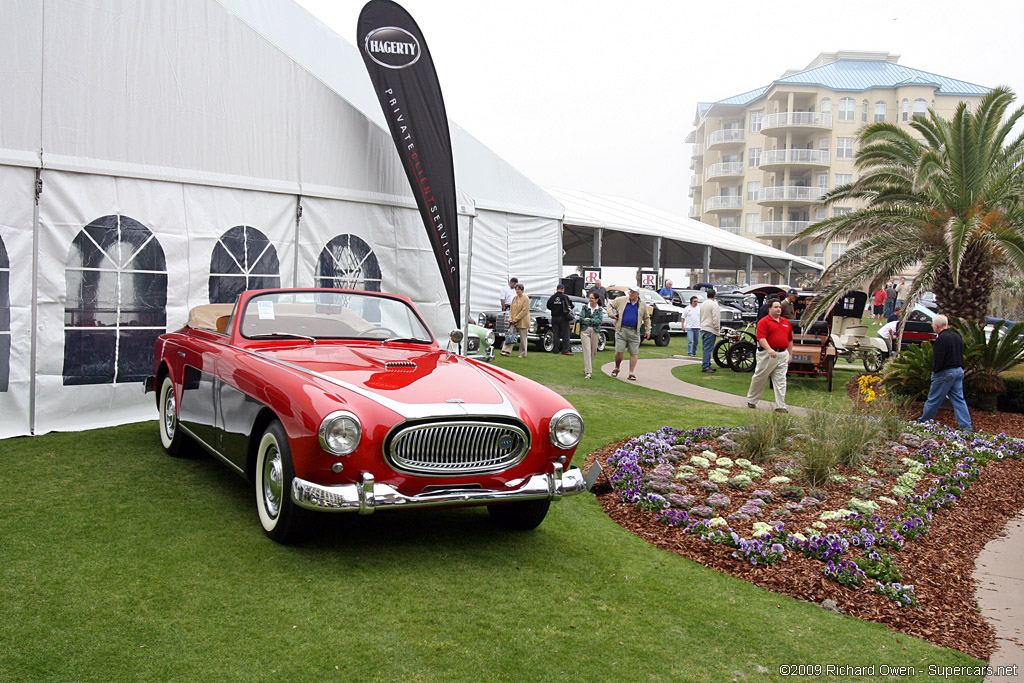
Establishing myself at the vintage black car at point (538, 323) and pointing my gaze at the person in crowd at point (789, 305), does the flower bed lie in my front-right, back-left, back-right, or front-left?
front-right

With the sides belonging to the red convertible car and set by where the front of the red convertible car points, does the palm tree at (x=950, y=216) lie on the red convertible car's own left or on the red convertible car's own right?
on the red convertible car's own left

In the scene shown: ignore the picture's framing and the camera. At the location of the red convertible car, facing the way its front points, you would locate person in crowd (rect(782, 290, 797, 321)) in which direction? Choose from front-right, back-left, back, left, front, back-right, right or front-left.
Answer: left

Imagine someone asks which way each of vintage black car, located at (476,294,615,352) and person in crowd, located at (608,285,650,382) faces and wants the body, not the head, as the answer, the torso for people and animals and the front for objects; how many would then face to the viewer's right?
0

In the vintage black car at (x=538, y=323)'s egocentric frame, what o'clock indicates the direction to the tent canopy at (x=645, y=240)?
The tent canopy is roughly at 5 o'clock from the vintage black car.

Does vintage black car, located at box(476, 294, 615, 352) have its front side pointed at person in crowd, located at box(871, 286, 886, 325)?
no

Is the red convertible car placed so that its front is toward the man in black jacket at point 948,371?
no

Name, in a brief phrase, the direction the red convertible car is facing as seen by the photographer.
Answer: facing the viewer and to the right of the viewer

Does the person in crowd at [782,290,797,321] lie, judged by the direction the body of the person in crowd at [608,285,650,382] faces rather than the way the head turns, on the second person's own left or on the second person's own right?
on the second person's own left

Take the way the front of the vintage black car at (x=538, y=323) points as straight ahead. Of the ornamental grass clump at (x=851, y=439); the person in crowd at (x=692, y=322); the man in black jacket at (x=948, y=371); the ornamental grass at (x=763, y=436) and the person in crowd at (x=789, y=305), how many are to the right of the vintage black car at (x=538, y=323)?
0

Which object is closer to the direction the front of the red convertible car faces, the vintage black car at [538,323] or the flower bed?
the flower bed

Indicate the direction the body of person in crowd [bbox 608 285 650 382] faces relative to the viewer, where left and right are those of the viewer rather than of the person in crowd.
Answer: facing the viewer

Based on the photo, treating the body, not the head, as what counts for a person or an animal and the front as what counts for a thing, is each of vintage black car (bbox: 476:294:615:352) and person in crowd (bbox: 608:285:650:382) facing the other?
no

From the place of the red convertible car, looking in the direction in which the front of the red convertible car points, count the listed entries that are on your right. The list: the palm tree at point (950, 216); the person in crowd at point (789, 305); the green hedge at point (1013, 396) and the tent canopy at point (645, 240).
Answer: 0

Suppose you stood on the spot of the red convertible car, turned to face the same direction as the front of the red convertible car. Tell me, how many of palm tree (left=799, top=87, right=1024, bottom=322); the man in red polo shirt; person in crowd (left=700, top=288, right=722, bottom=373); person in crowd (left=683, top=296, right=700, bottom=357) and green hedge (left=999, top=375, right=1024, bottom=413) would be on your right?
0

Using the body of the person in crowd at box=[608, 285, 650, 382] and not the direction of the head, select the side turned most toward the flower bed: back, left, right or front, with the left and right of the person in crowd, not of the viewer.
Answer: front

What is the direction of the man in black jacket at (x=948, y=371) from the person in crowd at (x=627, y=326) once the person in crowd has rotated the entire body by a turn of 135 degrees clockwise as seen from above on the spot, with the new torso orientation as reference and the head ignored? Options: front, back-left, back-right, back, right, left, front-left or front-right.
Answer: back

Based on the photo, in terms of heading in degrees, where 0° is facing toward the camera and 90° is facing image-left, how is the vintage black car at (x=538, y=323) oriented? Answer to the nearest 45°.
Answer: approximately 45°

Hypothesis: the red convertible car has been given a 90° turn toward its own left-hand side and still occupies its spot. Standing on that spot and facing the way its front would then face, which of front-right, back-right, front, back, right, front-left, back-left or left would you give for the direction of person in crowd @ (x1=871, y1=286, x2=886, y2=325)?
front

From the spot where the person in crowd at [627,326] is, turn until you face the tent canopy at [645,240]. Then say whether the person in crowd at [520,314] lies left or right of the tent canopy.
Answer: left

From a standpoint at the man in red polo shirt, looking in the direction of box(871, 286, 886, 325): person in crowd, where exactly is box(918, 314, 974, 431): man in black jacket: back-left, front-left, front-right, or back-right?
back-right

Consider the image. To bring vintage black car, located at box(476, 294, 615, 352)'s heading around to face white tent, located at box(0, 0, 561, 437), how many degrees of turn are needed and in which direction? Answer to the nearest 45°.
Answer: approximately 45° to its left
